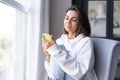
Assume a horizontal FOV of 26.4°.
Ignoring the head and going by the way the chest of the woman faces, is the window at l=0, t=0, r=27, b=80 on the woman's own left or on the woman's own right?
on the woman's own right

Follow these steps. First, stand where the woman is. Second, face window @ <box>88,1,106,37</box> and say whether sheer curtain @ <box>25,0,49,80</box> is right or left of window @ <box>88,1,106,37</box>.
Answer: left

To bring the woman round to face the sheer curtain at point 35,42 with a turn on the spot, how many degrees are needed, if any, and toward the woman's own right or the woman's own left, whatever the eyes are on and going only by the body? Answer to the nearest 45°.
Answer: approximately 90° to the woman's own right

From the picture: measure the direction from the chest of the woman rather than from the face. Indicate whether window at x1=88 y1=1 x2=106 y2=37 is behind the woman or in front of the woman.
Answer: behind

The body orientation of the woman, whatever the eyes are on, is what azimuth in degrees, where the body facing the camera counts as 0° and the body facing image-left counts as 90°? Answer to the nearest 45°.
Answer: approximately 45°
